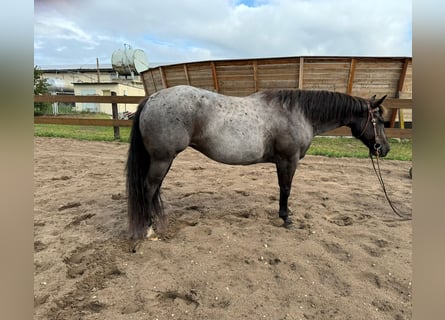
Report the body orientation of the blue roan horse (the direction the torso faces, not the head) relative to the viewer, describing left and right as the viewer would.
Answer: facing to the right of the viewer
